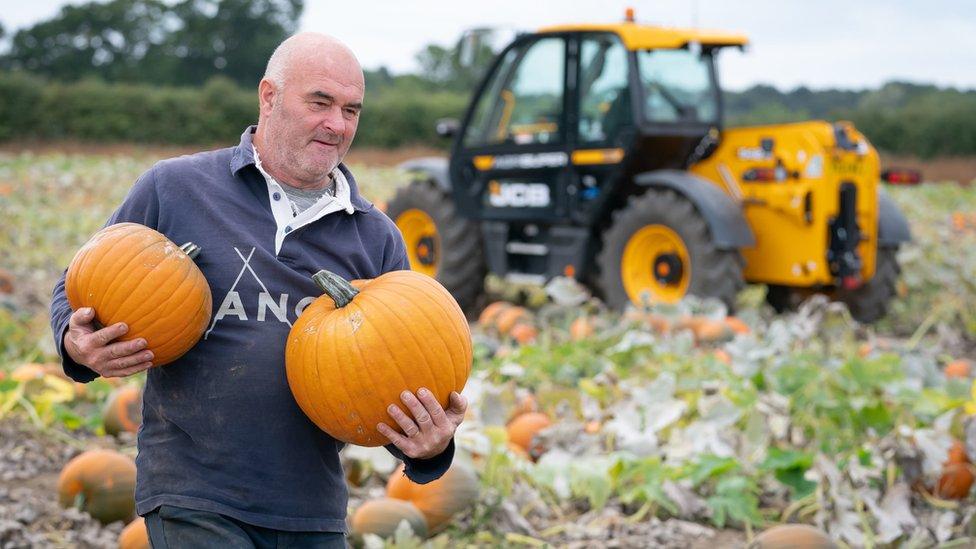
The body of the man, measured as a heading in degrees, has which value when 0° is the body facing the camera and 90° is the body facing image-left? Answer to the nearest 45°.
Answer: approximately 315°

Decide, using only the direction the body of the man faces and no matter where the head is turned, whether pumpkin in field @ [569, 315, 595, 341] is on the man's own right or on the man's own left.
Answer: on the man's own left

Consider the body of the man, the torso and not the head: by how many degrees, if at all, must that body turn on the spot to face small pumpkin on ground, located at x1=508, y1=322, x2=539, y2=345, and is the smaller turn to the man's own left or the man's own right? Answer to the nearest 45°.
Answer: approximately 135° to the man's own left

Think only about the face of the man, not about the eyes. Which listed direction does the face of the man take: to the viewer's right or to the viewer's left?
to the viewer's right

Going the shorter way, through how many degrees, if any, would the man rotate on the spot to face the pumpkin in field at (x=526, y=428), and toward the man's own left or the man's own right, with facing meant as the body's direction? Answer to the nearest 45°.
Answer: approximately 90° to the man's own left

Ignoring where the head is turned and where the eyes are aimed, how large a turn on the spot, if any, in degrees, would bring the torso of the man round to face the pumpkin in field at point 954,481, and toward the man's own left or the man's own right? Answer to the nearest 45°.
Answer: approximately 90° to the man's own left

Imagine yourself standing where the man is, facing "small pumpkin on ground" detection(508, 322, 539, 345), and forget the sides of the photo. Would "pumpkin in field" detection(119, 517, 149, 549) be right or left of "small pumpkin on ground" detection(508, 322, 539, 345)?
left

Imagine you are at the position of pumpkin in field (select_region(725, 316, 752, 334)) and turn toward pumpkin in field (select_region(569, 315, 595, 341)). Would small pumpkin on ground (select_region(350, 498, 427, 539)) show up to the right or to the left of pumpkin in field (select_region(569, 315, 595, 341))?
left

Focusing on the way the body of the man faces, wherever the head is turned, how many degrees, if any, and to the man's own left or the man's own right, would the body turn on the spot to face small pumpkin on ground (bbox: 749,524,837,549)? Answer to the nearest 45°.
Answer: approximately 90° to the man's own left
